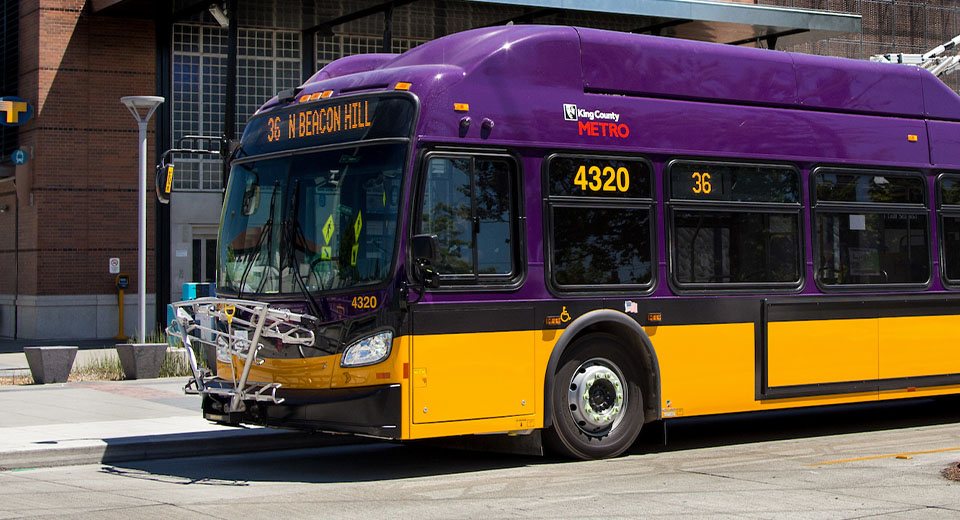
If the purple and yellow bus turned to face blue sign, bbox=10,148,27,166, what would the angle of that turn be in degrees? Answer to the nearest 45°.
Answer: approximately 90° to its right

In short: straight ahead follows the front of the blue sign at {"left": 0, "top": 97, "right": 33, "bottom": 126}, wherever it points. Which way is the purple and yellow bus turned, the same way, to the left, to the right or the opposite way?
to the right

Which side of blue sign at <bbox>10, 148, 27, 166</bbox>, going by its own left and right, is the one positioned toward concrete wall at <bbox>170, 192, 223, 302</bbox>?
left

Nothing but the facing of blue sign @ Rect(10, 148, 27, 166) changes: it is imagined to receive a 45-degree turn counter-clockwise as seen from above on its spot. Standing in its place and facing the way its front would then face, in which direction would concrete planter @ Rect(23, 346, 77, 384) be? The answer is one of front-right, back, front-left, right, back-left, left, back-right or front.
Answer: front-right

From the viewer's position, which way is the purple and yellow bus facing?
facing the viewer and to the left of the viewer

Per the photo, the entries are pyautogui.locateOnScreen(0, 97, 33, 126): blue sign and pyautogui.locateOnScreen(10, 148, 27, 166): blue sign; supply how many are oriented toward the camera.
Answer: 2

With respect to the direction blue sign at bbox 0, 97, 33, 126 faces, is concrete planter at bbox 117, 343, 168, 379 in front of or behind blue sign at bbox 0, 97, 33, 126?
in front

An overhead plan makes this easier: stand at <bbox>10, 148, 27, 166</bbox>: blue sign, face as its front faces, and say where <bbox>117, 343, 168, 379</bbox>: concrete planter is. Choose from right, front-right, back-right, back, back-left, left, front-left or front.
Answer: front

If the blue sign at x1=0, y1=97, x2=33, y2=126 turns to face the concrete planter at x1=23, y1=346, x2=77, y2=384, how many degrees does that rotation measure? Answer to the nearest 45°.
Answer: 0° — it already faces it

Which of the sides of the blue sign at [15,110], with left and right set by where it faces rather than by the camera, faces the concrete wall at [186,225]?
left

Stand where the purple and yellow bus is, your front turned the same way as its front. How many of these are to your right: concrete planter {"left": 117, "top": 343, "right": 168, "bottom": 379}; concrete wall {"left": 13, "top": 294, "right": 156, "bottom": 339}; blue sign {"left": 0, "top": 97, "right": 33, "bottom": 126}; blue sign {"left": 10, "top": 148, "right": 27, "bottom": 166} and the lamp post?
5

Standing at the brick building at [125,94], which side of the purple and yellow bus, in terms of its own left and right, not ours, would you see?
right

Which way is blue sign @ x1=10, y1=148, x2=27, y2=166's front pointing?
toward the camera
